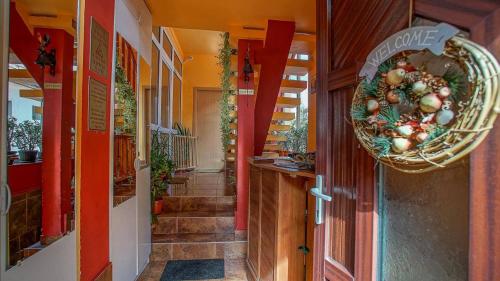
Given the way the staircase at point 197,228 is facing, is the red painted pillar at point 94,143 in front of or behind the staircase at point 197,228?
in front

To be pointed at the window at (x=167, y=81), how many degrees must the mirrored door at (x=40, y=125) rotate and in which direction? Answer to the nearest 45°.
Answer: approximately 90° to its left

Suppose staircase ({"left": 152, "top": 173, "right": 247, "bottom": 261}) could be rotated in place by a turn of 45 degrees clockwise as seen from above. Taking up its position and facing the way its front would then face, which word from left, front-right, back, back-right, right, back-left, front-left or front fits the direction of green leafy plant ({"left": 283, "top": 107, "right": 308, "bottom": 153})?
back

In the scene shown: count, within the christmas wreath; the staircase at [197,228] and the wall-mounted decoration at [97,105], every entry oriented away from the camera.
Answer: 0

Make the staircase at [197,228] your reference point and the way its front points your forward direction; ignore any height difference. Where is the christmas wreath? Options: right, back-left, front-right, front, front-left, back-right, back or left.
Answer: front

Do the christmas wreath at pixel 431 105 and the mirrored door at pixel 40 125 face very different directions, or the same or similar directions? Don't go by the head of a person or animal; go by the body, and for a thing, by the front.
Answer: very different directions

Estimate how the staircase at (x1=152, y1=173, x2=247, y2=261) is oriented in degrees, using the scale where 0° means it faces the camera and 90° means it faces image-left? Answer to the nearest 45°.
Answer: approximately 0°

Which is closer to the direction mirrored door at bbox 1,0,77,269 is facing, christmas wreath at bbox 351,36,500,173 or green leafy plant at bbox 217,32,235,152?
the christmas wreath

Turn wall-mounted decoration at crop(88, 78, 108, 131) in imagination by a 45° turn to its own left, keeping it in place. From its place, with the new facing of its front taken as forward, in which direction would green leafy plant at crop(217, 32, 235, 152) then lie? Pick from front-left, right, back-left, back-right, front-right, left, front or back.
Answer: front-left

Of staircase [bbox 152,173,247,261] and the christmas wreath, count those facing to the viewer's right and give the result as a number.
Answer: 0

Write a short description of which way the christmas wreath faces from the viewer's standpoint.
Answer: facing the viewer and to the left of the viewer

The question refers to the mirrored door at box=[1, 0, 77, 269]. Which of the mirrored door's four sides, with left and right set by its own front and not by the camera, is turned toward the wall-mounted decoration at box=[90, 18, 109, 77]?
left

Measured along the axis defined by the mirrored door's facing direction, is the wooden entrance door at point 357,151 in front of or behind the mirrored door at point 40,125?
in front

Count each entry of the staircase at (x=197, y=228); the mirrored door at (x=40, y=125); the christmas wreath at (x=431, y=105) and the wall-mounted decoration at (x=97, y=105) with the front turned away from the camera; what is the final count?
0

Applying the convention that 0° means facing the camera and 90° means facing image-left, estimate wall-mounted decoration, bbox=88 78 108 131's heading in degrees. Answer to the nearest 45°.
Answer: approximately 315°

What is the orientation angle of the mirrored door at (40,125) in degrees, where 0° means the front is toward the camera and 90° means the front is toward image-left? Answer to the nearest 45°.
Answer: approximately 315°

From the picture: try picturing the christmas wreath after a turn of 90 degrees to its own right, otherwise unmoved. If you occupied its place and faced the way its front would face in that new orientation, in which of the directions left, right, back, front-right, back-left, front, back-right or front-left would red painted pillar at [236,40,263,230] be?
front
